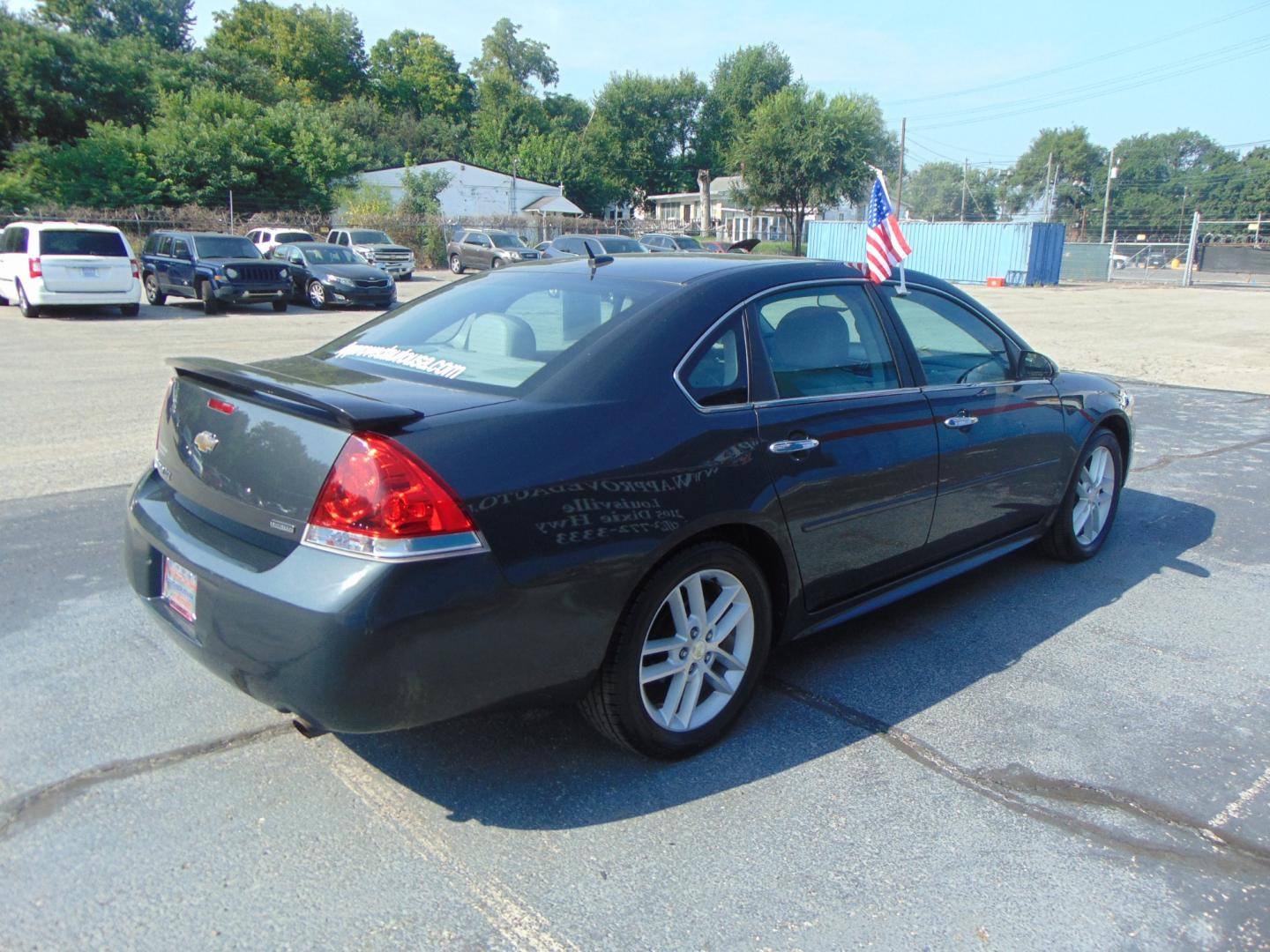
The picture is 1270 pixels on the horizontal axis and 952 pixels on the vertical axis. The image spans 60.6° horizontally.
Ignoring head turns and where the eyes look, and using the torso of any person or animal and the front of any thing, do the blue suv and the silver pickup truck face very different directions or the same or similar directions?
same or similar directions

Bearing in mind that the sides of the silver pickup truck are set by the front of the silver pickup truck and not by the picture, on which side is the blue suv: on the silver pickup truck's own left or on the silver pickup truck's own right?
on the silver pickup truck's own right

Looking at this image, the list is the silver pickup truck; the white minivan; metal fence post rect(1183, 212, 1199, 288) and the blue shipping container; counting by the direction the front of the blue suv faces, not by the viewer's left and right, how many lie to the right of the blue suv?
1

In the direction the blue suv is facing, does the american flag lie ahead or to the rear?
ahead

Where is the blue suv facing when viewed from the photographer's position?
facing the viewer and to the right of the viewer

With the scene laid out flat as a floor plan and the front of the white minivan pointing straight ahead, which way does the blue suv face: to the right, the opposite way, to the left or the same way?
the opposite way

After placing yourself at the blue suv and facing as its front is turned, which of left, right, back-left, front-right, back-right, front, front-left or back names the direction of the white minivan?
right

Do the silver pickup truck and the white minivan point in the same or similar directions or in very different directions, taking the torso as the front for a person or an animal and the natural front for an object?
very different directions

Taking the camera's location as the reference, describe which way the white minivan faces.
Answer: facing away from the viewer and to the left of the viewer

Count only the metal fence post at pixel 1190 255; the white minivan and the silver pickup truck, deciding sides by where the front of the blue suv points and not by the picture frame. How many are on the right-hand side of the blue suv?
1

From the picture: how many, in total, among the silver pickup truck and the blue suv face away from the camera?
0

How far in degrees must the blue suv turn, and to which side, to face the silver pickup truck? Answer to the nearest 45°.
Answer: approximately 90° to its left

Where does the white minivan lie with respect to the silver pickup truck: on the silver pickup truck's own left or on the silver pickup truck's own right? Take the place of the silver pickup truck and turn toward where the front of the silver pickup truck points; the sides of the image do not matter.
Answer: on the silver pickup truck's own right
